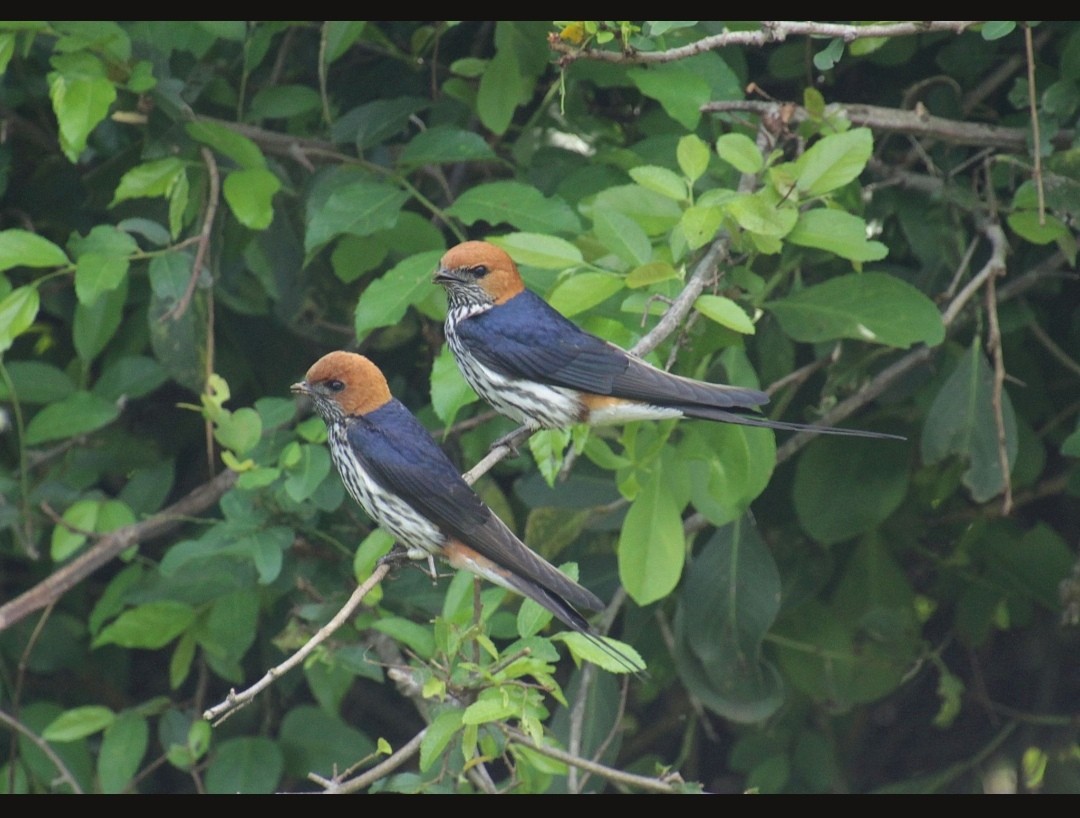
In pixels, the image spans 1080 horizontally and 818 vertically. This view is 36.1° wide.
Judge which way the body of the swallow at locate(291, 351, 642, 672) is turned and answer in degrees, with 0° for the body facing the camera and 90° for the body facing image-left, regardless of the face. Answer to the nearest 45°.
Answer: approximately 90°

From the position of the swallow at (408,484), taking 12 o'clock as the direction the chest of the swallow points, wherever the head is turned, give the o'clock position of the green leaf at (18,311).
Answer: The green leaf is roughly at 1 o'clock from the swallow.

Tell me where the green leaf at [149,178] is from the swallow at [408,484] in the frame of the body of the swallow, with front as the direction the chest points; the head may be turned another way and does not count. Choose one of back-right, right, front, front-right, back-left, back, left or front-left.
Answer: front-right

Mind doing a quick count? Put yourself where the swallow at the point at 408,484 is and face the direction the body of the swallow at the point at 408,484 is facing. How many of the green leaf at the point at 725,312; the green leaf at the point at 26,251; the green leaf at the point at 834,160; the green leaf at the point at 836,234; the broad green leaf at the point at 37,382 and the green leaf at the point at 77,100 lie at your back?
3

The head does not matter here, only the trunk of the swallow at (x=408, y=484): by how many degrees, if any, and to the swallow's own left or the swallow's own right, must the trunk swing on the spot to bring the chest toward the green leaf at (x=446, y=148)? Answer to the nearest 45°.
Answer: approximately 90° to the swallow's own right

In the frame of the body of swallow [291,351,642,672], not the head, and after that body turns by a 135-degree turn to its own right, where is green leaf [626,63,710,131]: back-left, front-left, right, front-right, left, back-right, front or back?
front

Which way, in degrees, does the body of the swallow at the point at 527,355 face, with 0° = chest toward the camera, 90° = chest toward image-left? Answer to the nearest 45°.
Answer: approximately 90°

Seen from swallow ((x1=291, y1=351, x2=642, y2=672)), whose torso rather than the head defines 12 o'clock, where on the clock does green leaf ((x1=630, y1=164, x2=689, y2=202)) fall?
The green leaf is roughly at 5 o'clock from the swallow.

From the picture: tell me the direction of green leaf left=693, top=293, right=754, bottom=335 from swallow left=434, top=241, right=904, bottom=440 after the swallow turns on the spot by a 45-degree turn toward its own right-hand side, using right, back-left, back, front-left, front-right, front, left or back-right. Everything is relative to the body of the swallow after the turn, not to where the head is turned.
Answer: back

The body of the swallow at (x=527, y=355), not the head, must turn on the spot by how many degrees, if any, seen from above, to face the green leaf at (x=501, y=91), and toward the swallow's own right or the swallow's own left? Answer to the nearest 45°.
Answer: approximately 90° to the swallow's own right

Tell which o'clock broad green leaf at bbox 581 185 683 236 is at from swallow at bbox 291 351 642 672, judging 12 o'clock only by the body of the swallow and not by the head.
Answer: The broad green leaf is roughly at 5 o'clock from the swallow.

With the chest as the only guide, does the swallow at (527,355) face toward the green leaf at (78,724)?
yes

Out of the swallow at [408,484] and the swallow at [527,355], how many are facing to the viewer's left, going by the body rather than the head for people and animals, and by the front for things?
2
